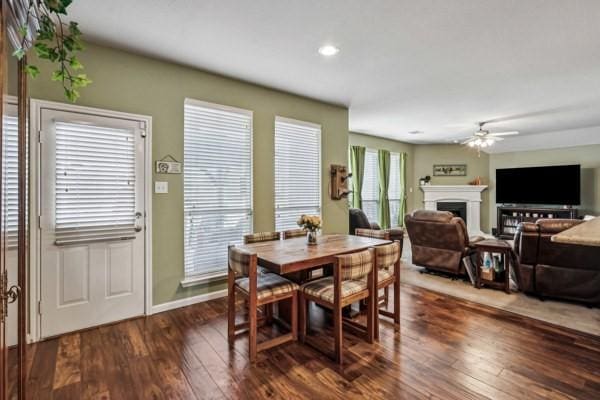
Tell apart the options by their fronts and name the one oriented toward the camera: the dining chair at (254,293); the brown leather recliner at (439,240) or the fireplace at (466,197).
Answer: the fireplace

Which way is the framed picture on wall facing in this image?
toward the camera

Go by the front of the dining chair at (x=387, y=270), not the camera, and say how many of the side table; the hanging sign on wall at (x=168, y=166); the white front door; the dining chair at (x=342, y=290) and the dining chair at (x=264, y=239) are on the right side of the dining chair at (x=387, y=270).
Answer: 1

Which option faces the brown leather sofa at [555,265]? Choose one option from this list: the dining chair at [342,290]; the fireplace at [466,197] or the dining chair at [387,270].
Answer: the fireplace

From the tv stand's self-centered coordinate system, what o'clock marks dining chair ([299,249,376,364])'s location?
The dining chair is roughly at 12 o'clock from the tv stand.

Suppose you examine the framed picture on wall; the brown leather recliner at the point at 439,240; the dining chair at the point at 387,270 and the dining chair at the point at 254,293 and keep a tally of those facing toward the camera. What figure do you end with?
1

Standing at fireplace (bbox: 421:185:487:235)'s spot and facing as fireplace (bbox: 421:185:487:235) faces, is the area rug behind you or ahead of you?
ahead

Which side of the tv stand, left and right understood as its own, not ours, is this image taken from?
front

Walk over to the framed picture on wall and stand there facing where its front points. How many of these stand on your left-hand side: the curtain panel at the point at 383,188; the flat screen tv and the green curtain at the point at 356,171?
1

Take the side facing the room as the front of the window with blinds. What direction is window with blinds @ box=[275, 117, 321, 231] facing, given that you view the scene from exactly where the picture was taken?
facing the viewer and to the right of the viewer

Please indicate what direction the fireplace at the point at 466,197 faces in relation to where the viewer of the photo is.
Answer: facing the viewer

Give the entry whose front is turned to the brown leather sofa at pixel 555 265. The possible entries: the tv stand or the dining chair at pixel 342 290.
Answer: the tv stand

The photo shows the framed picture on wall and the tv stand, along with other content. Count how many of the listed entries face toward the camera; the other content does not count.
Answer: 2
